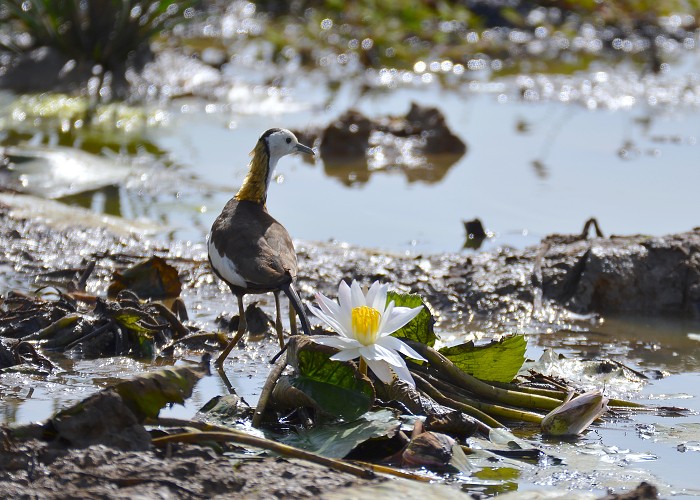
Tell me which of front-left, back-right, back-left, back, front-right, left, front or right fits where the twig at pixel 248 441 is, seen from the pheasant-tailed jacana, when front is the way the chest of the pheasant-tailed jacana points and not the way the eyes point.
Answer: back-left

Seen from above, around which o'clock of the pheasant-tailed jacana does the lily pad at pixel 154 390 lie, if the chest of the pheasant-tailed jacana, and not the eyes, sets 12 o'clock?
The lily pad is roughly at 8 o'clock from the pheasant-tailed jacana.

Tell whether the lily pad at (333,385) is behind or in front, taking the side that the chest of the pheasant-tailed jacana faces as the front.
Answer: behind

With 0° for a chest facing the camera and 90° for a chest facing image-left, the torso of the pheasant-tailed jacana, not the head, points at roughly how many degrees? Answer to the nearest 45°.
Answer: approximately 135°

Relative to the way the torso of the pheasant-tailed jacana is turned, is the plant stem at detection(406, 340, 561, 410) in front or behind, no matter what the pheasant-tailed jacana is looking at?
behind
